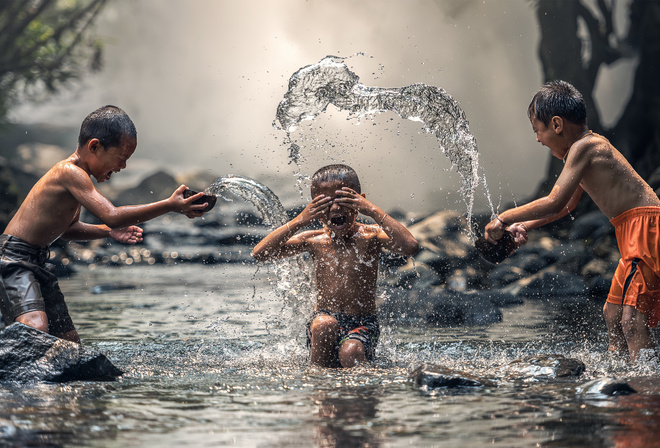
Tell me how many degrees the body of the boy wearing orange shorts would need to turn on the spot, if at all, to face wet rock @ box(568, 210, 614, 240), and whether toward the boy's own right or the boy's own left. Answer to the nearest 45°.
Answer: approximately 90° to the boy's own right

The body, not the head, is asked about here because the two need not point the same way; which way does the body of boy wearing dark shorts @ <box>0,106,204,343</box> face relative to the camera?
to the viewer's right

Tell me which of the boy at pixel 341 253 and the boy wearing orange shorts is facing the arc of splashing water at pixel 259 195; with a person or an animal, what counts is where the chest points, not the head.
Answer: the boy wearing orange shorts

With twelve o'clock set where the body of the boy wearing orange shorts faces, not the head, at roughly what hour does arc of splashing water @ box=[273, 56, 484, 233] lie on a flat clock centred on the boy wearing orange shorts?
The arc of splashing water is roughly at 1 o'clock from the boy wearing orange shorts.

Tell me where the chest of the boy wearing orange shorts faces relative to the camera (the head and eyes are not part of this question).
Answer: to the viewer's left

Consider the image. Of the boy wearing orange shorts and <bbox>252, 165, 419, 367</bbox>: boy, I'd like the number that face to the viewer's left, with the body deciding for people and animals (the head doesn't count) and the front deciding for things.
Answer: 1

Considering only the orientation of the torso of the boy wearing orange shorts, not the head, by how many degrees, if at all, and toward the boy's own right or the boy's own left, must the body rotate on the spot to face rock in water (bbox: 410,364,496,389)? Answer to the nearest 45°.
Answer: approximately 45° to the boy's own left

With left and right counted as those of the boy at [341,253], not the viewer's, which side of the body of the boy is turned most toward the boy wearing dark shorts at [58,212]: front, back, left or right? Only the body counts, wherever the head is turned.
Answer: right

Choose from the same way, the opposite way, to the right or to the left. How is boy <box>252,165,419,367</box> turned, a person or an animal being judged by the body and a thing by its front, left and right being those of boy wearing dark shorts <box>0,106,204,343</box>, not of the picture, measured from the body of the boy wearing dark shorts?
to the right

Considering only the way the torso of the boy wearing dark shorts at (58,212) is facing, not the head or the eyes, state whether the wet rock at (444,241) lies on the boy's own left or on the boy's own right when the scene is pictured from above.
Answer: on the boy's own left
